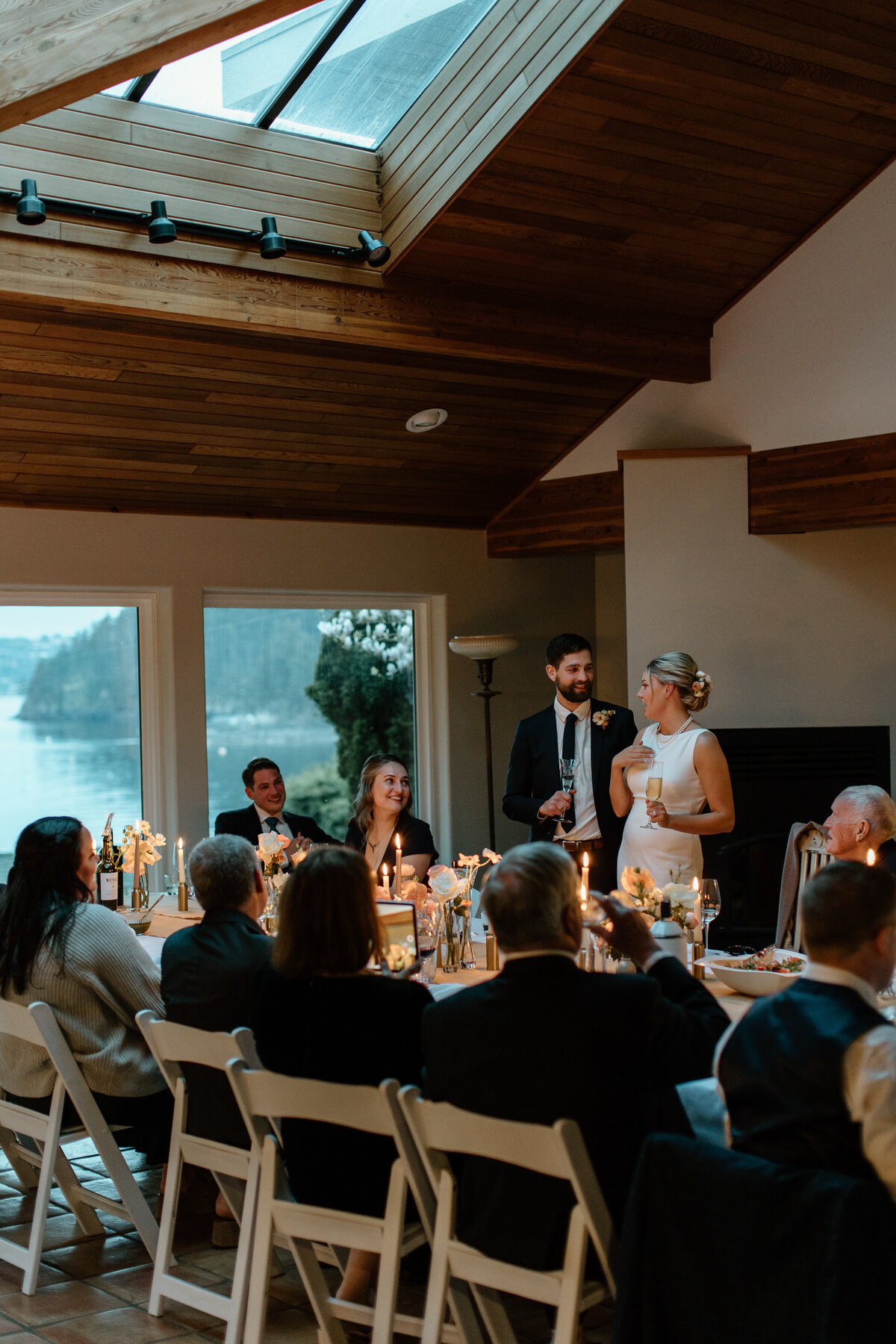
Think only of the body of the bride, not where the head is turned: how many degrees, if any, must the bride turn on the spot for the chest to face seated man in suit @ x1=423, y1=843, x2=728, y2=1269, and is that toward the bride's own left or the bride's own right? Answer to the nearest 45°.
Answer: approximately 45° to the bride's own left

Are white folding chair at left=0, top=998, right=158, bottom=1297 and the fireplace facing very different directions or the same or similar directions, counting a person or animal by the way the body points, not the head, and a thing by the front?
very different directions

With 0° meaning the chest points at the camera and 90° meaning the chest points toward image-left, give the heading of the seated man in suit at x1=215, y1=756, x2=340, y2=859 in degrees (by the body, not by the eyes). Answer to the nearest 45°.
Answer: approximately 315°

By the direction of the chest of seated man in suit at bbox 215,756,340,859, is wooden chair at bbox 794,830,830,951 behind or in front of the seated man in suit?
in front

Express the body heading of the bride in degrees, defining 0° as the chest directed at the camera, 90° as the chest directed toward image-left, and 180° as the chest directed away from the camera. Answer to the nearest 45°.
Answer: approximately 45°

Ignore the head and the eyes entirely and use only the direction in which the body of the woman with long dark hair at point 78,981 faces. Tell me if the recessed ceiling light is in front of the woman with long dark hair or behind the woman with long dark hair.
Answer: in front

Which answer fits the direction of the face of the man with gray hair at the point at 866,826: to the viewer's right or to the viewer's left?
to the viewer's left

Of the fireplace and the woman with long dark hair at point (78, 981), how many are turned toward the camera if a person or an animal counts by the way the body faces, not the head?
1

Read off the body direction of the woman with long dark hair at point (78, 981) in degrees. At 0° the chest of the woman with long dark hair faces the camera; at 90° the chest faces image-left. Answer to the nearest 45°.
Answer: approximately 225°

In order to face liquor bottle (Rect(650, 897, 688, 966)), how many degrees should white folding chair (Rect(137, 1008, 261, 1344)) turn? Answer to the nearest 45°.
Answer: approximately 45° to its right

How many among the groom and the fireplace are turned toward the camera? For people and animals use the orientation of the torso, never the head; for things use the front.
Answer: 2

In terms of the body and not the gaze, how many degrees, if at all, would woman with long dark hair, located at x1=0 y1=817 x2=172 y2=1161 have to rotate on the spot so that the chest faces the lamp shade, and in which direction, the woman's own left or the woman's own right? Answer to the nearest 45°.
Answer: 0° — they already face it

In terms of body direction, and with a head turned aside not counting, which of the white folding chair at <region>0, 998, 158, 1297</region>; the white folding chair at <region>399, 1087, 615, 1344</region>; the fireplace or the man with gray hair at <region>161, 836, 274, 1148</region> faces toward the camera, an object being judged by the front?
the fireplace

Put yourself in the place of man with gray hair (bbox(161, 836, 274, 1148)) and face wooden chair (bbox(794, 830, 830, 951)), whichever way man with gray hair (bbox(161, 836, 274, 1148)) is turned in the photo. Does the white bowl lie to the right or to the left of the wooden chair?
right

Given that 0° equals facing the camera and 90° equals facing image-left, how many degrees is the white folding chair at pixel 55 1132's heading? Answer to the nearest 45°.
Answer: approximately 225°
